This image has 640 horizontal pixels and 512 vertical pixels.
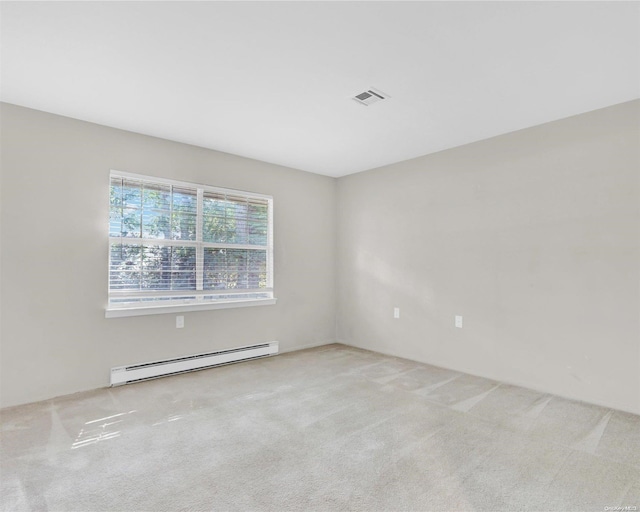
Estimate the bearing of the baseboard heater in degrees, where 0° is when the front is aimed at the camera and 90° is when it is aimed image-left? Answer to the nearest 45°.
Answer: approximately 315°
